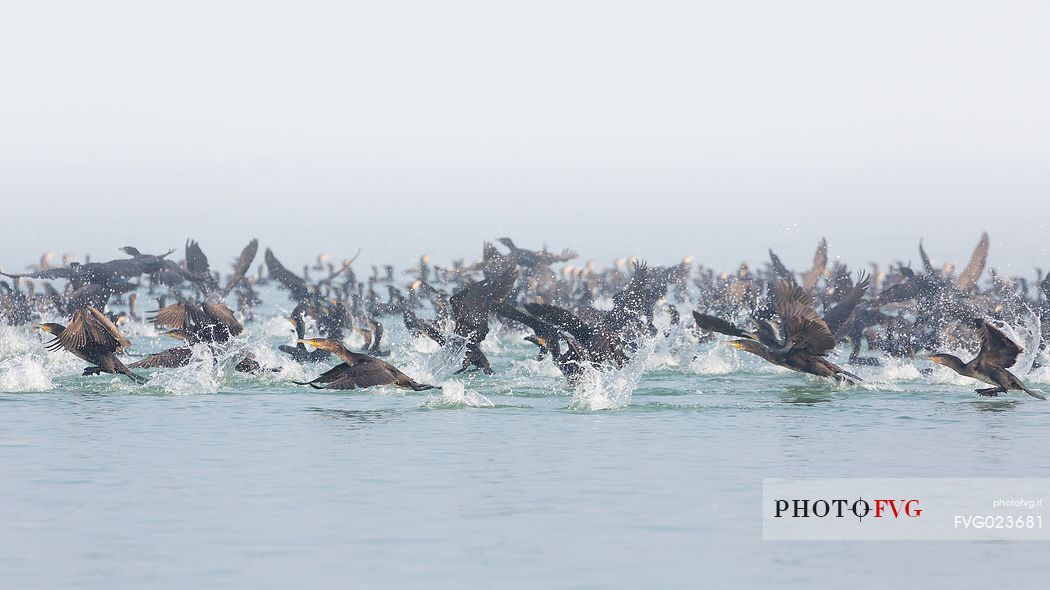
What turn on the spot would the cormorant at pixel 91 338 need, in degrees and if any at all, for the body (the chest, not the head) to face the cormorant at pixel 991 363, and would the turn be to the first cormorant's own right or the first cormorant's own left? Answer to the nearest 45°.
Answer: approximately 180°

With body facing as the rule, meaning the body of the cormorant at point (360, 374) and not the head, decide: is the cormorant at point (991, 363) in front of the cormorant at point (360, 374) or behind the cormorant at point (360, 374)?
behind

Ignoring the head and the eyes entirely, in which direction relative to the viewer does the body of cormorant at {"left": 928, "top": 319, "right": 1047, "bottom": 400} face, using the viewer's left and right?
facing to the left of the viewer

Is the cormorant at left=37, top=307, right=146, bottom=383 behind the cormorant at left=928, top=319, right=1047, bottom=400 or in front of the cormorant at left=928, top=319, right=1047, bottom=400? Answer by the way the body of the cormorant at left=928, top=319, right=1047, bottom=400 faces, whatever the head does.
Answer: in front

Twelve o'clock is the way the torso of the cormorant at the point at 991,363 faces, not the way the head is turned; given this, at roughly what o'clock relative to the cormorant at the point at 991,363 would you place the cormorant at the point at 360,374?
the cormorant at the point at 360,374 is roughly at 11 o'clock from the cormorant at the point at 991,363.

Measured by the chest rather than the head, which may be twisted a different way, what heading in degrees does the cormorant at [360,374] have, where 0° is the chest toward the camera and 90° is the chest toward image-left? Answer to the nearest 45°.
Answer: approximately 90°

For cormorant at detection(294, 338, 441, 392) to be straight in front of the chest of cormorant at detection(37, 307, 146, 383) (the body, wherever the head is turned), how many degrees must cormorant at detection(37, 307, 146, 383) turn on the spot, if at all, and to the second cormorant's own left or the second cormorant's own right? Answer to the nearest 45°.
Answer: approximately 135° to the second cormorant's own left

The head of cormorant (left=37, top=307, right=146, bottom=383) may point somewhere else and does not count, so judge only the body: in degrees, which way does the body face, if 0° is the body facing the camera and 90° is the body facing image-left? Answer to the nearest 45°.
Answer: approximately 90°

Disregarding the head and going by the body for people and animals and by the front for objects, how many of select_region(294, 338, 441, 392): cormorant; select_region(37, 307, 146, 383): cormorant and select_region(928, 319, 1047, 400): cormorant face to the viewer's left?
3

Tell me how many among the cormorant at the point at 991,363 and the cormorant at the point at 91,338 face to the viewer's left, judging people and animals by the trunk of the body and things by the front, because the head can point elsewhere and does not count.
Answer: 2
